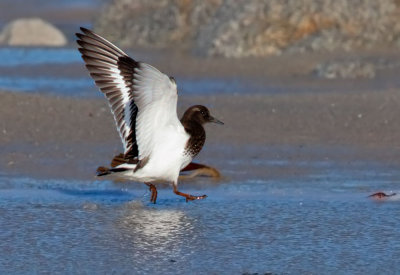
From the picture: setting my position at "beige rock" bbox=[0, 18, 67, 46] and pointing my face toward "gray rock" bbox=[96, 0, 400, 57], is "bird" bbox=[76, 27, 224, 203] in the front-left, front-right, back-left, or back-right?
front-right

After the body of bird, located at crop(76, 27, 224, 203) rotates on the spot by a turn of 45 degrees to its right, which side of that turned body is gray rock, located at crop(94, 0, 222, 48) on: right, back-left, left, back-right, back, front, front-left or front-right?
back-left

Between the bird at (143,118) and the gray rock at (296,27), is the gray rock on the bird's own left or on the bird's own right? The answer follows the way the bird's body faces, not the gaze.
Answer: on the bird's own left

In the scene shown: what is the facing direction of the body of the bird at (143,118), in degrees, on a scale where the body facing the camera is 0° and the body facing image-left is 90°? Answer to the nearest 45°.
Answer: approximately 270°

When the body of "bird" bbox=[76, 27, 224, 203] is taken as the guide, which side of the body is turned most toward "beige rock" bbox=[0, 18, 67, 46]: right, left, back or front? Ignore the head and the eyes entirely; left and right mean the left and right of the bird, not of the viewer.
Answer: left
